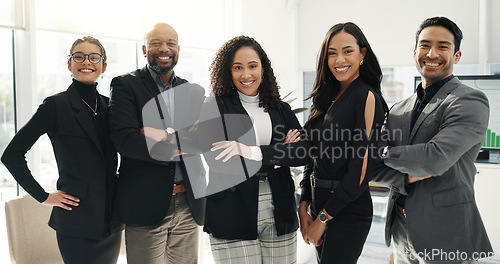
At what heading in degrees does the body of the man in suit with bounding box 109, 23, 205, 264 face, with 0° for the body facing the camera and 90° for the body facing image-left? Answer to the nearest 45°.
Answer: approximately 315°

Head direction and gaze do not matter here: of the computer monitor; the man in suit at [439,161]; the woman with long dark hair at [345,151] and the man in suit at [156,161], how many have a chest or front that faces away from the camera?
0

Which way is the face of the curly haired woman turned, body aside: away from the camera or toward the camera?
toward the camera

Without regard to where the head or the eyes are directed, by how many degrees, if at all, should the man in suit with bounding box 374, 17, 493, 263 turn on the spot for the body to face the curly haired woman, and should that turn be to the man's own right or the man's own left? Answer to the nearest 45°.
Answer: approximately 45° to the man's own right

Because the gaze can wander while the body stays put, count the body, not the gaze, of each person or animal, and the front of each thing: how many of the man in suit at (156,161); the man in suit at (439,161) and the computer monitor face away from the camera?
0

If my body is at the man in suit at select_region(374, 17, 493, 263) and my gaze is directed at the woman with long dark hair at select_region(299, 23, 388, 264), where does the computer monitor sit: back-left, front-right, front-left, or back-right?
back-right

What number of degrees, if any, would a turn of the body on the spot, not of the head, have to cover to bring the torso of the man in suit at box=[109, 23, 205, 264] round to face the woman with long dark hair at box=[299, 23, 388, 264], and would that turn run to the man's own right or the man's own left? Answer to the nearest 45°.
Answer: approximately 45° to the man's own left

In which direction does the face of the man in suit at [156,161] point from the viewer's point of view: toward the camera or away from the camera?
toward the camera

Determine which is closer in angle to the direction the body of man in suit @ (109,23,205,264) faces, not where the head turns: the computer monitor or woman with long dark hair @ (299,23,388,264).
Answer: the woman with long dark hair

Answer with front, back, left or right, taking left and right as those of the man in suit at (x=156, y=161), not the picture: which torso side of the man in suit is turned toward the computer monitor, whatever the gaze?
left

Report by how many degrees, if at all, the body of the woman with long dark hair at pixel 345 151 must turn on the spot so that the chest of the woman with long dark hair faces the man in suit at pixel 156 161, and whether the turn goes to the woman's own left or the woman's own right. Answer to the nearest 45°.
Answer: approximately 45° to the woman's own right

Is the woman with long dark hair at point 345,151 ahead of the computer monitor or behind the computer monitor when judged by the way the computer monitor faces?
ahead

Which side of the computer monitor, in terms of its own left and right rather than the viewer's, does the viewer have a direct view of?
front

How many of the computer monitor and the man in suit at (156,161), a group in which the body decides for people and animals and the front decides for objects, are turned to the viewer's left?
0

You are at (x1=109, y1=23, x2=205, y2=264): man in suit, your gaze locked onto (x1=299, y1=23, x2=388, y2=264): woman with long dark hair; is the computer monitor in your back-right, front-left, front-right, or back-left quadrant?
front-left

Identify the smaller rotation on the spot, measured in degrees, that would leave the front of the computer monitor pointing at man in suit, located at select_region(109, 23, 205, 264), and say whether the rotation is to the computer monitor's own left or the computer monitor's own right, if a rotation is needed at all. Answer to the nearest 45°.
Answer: approximately 45° to the computer monitor's own right
